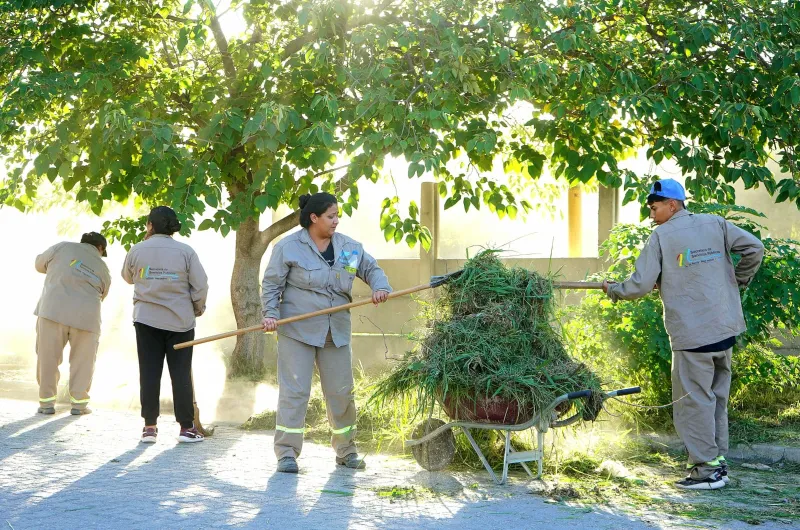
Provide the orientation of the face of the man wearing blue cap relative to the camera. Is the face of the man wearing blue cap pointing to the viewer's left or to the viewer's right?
to the viewer's left

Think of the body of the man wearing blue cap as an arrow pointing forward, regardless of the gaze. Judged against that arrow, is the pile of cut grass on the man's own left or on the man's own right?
on the man's own left

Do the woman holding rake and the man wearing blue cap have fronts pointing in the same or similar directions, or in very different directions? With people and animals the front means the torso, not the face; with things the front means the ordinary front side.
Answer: very different directions

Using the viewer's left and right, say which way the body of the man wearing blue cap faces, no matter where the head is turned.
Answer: facing away from the viewer and to the left of the viewer

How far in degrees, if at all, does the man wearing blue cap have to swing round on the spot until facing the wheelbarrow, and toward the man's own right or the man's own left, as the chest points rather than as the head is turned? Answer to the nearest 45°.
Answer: approximately 45° to the man's own left

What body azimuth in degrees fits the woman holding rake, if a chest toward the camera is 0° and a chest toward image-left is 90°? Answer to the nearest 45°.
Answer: approximately 315°

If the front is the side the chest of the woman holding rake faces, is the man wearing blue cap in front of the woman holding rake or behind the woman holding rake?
in front
